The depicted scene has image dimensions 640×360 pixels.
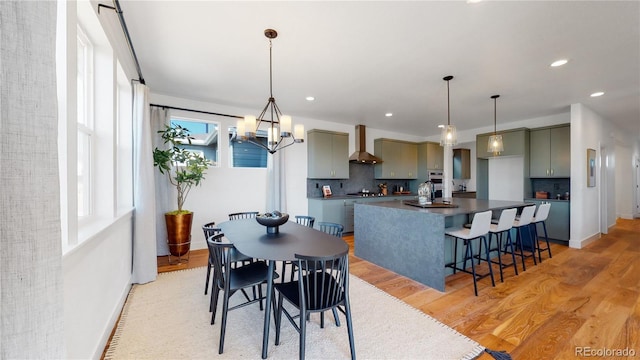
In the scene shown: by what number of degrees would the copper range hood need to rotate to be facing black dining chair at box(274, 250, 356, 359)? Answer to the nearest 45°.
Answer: approximately 45° to its right

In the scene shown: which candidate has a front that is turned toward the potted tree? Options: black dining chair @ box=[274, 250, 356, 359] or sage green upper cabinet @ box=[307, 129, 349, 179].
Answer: the black dining chair

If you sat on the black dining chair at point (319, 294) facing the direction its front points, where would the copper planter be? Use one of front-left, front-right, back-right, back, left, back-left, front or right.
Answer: front

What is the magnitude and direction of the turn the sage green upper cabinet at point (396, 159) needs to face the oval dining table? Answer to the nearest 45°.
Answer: approximately 45° to its right

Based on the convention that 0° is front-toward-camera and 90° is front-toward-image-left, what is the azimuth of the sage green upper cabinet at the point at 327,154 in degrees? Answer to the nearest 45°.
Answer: approximately 315°

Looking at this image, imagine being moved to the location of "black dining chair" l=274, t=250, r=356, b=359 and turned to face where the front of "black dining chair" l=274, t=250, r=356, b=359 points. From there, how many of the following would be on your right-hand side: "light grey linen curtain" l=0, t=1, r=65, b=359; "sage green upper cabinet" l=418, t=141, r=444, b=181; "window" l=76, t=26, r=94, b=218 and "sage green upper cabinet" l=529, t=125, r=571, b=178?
2

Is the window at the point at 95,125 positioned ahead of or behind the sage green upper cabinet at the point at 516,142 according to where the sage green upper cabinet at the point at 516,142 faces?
ahead

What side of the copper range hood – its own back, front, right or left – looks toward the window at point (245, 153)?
right

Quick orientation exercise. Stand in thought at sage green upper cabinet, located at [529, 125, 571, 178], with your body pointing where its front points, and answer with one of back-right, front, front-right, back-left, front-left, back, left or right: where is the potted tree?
front-right

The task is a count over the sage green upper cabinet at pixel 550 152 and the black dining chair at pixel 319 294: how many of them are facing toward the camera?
1

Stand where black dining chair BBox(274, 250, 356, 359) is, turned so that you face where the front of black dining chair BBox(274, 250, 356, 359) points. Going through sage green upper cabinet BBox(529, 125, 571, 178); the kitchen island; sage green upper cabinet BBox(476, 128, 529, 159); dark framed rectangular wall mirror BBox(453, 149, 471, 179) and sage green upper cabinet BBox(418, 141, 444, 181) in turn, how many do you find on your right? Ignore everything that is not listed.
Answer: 5

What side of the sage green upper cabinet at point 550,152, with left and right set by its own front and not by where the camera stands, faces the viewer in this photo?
front

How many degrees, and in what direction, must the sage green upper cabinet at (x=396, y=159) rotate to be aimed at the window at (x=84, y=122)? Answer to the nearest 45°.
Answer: approximately 90° to its right

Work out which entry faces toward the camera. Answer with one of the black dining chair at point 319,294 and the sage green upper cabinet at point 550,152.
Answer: the sage green upper cabinet

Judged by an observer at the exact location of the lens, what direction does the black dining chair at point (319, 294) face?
facing away from the viewer and to the left of the viewer

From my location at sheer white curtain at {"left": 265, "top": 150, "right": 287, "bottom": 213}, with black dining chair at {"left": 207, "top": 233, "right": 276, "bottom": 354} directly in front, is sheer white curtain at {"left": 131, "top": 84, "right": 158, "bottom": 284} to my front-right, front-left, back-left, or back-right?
front-right

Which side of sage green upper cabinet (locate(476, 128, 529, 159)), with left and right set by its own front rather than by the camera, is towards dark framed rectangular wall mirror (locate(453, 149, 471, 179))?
right

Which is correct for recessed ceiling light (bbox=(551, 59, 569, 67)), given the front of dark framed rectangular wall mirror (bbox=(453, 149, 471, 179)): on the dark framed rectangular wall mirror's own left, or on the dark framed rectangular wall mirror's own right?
on the dark framed rectangular wall mirror's own left

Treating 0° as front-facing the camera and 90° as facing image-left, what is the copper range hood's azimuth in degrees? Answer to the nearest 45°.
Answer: approximately 315°

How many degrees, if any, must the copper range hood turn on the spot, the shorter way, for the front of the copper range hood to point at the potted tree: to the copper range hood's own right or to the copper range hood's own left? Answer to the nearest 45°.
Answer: approximately 90° to the copper range hood's own right
